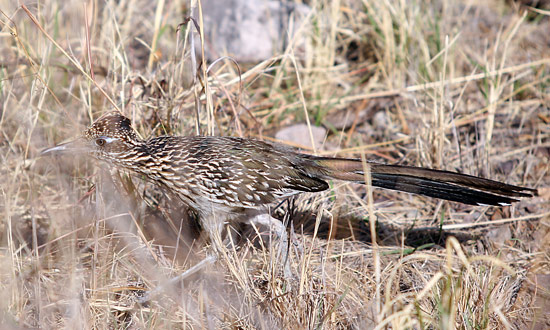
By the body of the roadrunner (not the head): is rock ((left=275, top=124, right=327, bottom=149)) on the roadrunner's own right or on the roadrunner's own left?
on the roadrunner's own right

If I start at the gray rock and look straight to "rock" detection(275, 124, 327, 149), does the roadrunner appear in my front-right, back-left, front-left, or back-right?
front-right

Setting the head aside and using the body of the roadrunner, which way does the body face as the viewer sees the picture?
to the viewer's left

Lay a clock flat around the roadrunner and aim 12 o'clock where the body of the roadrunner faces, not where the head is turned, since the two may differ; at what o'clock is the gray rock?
The gray rock is roughly at 3 o'clock from the roadrunner.

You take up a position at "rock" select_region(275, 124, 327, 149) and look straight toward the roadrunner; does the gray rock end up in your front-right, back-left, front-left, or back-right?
back-right
